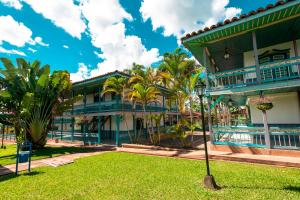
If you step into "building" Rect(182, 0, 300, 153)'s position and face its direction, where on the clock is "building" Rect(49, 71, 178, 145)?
"building" Rect(49, 71, 178, 145) is roughly at 4 o'clock from "building" Rect(182, 0, 300, 153).

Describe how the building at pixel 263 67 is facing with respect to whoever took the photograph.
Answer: facing the viewer and to the left of the viewer

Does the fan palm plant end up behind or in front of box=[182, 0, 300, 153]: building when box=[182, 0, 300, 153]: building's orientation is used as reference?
in front
